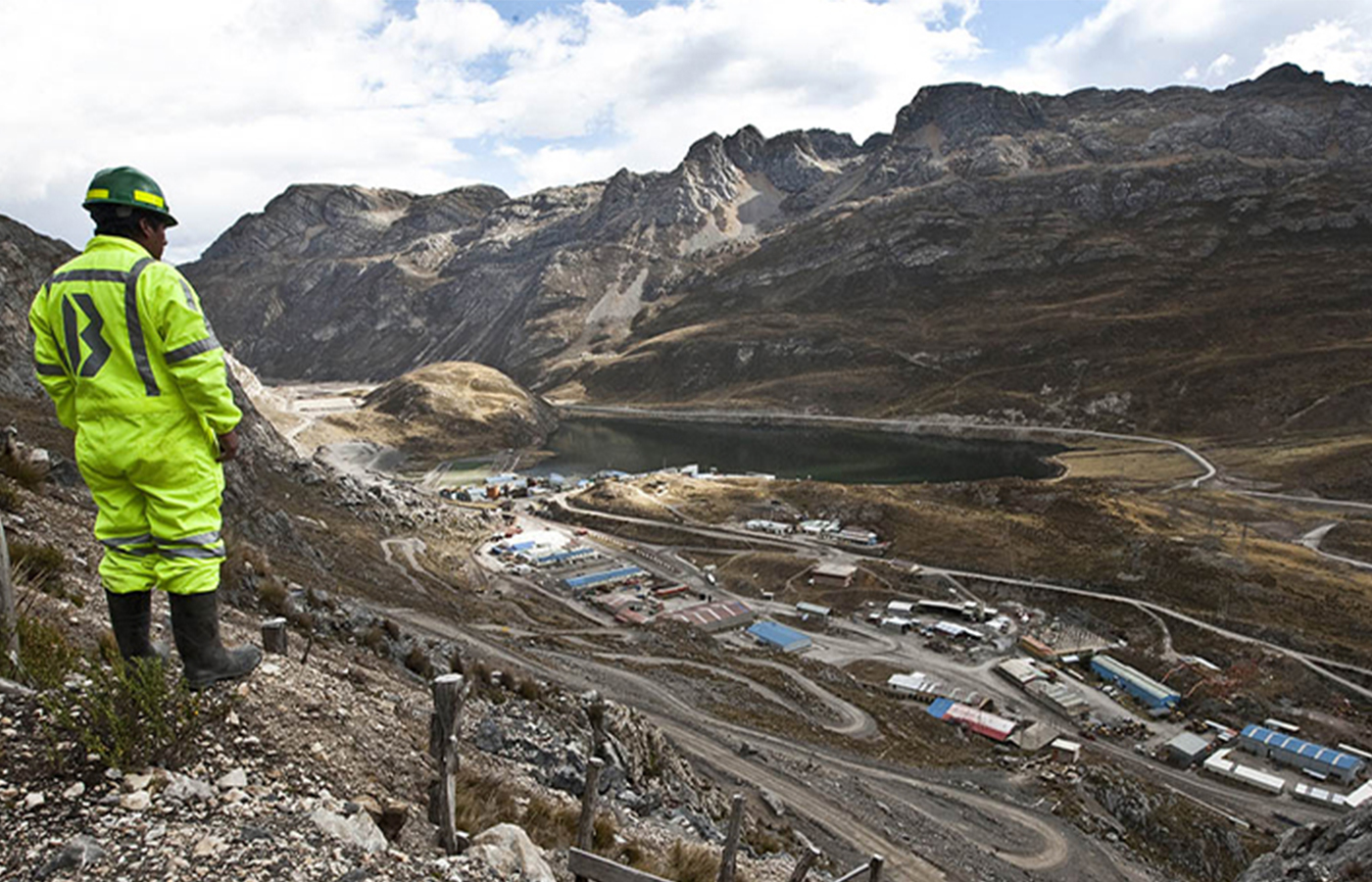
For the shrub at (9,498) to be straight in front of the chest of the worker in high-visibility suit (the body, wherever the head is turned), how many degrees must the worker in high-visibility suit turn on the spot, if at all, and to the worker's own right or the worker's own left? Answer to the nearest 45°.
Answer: approximately 45° to the worker's own left

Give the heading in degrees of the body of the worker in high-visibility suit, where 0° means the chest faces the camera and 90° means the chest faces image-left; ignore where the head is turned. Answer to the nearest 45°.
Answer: approximately 225°

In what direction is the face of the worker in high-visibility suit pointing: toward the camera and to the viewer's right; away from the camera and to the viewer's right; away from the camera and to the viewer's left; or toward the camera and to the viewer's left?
away from the camera and to the viewer's right

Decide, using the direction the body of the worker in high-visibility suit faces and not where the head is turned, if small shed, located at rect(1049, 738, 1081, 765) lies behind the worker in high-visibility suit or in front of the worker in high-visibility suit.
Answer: in front

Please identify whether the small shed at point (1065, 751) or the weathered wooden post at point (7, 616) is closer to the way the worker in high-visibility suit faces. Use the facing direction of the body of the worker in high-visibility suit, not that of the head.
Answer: the small shed

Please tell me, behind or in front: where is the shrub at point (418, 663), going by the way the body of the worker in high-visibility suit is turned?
in front

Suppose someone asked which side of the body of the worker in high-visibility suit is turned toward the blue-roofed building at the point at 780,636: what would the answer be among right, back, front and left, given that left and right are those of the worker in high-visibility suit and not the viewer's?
front
